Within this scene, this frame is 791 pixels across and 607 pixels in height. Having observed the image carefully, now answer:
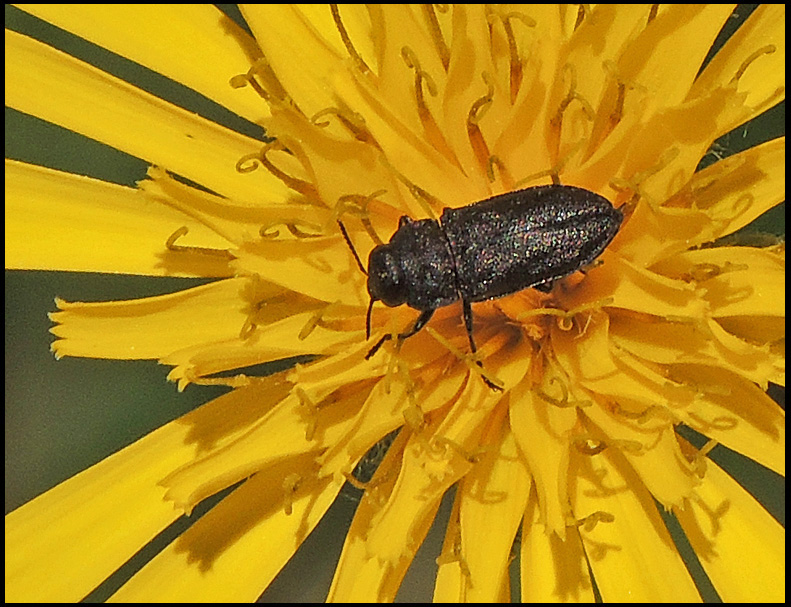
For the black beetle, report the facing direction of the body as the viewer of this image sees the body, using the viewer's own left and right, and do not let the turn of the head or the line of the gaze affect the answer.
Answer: facing to the left of the viewer
